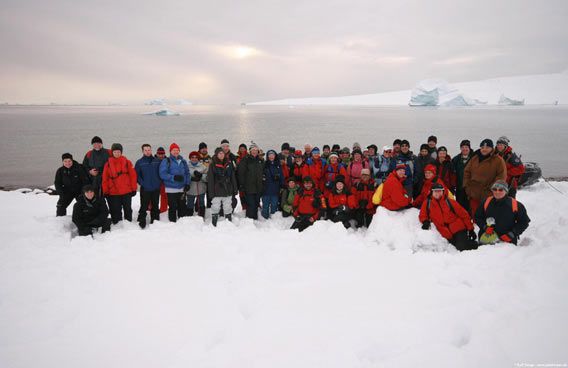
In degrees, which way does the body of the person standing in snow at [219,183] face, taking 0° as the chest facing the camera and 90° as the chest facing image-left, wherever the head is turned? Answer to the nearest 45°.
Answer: approximately 0°

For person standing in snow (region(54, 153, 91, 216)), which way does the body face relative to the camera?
toward the camera

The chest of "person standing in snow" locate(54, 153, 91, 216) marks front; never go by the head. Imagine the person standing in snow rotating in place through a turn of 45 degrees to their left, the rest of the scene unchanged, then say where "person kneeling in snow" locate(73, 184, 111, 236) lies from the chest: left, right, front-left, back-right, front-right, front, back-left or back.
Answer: front-right

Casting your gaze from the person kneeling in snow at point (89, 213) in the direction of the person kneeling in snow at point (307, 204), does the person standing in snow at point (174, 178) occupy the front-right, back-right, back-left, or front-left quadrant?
front-left

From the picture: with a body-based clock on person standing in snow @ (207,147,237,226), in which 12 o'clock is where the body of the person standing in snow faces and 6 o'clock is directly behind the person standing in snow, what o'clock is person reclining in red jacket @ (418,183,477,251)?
The person reclining in red jacket is roughly at 10 o'clock from the person standing in snow.

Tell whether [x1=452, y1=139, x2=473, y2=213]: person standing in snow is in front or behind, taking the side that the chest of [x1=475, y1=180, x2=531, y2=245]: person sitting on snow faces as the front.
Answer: behind

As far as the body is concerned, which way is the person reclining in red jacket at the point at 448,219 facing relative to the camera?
toward the camera

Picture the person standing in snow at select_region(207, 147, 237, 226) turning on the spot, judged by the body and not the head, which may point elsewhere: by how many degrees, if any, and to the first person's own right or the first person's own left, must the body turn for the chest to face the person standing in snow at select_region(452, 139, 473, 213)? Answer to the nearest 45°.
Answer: approximately 90° to the first person's own left

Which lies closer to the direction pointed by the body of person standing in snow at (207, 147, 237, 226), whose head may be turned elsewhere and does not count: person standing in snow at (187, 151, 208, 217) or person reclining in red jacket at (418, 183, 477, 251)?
the person reclining in red jacket

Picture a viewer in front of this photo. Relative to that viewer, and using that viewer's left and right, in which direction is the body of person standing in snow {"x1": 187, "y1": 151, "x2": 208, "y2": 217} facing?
facing the viewer

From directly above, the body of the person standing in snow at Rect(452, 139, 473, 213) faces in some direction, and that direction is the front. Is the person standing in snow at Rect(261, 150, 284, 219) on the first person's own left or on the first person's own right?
on the first person's own right
